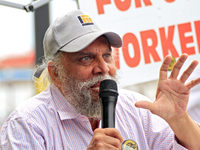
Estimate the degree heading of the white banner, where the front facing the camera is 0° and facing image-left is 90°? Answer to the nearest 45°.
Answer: approximately 0°

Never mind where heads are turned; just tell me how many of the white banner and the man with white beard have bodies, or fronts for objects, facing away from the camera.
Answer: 0

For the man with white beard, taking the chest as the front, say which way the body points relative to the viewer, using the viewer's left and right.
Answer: facing the viewer and to the right of the viewer

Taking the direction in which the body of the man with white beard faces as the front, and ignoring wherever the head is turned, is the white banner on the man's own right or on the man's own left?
on the man's own left

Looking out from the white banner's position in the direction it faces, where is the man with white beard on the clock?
The man with white beard is roughly at 1 o'clock from the white banner.
